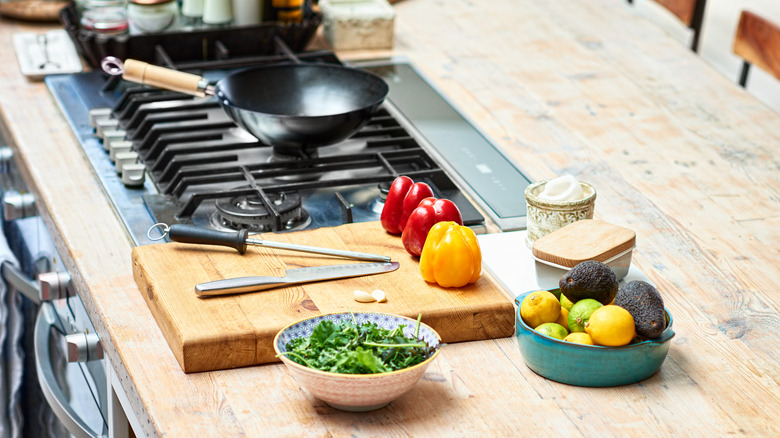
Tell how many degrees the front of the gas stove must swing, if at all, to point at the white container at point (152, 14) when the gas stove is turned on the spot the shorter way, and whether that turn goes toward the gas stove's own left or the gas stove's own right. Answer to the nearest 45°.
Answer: approximately 90° to the gas stove's own right

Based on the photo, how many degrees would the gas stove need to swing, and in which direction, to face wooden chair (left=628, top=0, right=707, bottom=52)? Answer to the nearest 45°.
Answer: approximately 135° to its right

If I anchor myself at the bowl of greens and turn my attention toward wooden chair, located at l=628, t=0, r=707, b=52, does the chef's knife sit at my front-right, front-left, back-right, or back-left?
front-left

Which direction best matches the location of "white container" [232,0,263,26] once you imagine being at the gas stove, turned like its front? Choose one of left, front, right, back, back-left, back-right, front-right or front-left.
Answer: right

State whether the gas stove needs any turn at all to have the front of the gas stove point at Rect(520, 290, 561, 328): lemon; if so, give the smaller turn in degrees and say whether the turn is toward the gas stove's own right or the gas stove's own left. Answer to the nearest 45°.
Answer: approximately 135° to the gas stove's own left

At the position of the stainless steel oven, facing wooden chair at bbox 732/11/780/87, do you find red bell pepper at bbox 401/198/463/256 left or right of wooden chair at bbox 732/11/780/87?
right

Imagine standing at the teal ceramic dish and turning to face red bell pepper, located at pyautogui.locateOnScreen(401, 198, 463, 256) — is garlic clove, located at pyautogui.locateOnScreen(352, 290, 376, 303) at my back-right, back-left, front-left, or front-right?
front-left

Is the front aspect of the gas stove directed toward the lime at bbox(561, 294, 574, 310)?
no

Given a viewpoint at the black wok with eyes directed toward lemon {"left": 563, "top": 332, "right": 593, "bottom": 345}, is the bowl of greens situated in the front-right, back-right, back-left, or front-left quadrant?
front-right

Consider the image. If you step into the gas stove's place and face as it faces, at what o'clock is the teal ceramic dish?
The teal ceramic dish is roughly at 8 o'clock from the gas stove.

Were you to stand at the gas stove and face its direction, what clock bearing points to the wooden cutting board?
The wooden cutting board is roughly at 9 o'clock from the gas stove.

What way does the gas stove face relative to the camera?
to the viewer's left

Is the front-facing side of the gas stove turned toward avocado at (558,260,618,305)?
no

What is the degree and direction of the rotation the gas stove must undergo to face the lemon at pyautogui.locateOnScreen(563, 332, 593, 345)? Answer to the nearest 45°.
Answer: approximately 135° to its left

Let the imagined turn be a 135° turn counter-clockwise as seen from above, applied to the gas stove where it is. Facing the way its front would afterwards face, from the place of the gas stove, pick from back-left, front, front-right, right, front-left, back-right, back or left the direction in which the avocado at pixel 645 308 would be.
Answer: front

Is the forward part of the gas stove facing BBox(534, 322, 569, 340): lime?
no

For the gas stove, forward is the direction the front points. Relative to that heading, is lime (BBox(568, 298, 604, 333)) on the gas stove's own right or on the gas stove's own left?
on the gas stove's own left

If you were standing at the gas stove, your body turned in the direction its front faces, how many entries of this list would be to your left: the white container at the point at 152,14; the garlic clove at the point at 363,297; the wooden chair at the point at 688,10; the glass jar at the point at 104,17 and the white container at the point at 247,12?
1

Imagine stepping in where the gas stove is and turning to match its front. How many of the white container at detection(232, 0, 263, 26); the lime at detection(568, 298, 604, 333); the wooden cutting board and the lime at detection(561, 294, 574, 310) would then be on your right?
1
